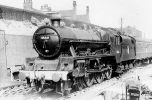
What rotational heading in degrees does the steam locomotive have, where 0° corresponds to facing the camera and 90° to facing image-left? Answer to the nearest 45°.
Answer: approximately 45°
